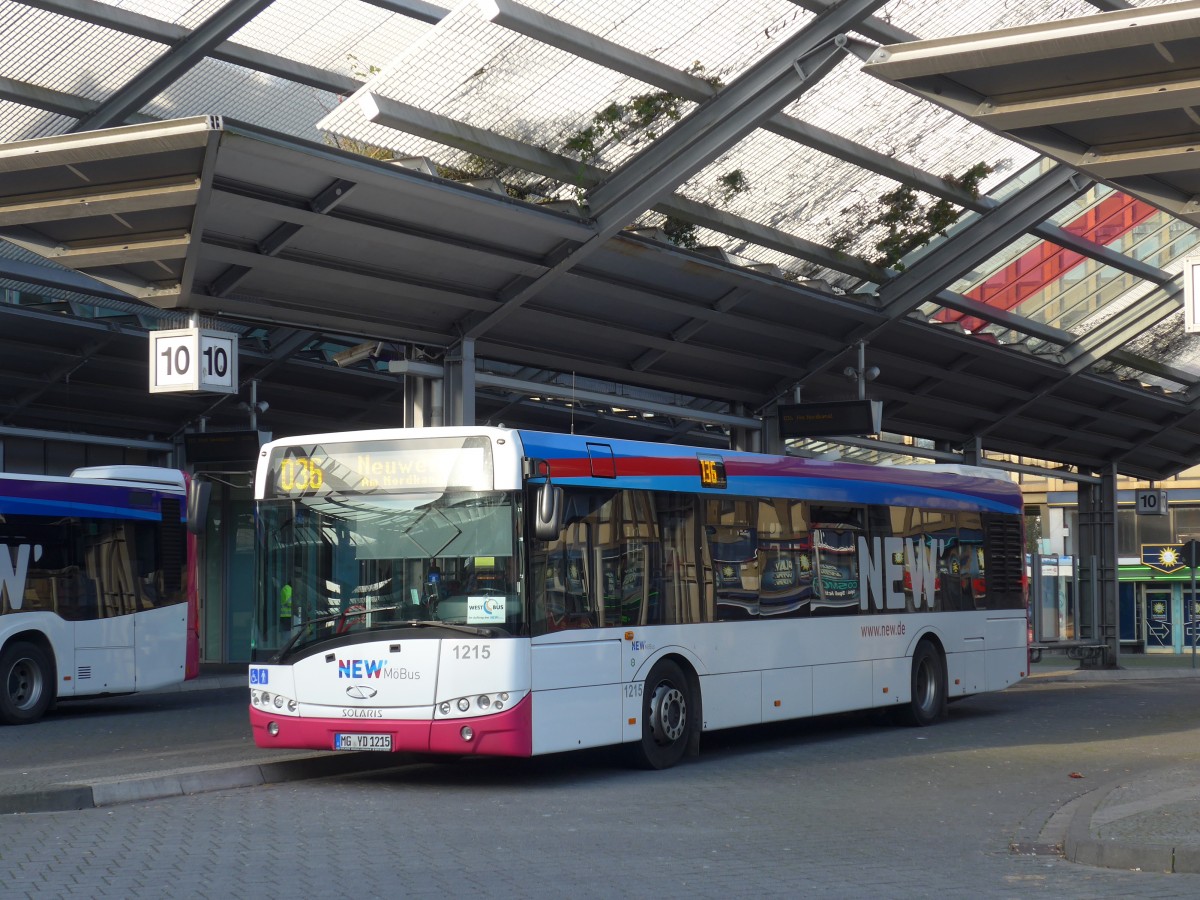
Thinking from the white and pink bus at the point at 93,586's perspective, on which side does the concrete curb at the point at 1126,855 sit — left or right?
on its left

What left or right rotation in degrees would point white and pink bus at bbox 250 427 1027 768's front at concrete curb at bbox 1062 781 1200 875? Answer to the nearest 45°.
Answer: approximately 90° to its left

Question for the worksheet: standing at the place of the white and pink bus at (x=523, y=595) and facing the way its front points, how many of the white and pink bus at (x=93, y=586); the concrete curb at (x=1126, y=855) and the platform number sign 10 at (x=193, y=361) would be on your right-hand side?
2

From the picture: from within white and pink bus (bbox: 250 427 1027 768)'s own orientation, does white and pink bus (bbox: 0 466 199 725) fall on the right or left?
on its right

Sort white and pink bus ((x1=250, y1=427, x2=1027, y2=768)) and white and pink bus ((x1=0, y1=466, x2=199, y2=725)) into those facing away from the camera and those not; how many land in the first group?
0

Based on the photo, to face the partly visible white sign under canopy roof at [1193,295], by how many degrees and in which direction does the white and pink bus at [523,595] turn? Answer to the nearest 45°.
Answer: approximately 135° to its left

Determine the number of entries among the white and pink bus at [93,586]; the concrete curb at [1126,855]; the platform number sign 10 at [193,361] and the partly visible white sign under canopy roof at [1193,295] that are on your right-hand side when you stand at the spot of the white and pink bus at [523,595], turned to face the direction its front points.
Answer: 2

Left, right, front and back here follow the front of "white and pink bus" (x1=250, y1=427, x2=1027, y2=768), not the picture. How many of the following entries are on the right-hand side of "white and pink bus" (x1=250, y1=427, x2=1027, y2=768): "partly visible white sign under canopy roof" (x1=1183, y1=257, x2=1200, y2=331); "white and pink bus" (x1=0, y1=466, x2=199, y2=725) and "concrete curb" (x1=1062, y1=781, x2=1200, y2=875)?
1

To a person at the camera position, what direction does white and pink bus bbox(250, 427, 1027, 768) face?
facing the viewer and to the left of the viewer

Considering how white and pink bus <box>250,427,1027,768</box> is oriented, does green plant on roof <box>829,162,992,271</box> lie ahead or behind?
behind
